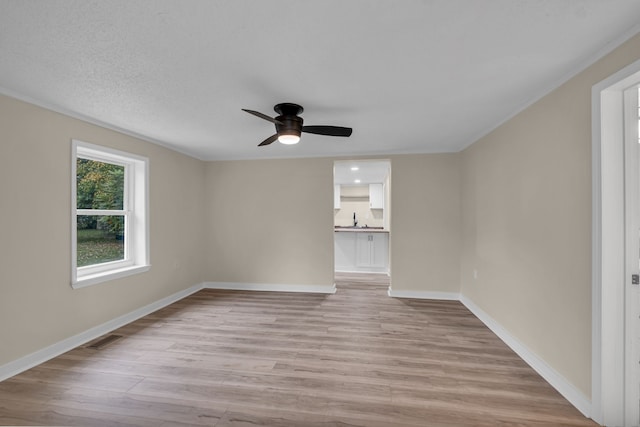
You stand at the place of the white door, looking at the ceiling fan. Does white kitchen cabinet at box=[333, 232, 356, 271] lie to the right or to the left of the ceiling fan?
right

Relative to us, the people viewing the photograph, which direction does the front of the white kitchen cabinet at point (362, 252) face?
facing the viewer

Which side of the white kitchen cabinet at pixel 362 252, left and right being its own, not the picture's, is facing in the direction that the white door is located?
front

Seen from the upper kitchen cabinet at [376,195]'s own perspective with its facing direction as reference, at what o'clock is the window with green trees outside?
The window with green trees outside is roughly at 1 o'clock from the upper kitchen cabinet.

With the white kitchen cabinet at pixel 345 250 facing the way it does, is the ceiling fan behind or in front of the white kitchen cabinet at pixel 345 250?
in front

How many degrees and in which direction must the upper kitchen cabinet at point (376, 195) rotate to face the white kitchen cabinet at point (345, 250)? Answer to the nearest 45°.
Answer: approximately 45° to its right

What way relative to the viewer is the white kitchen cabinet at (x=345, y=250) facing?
toward the camera

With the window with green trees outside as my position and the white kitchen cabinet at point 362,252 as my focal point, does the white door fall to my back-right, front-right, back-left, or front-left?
front-right

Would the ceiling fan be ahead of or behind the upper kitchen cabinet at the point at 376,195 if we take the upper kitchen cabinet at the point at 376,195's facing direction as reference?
ahead

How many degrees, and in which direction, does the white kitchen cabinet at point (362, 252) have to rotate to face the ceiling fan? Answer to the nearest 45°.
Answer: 0° — it already faces it

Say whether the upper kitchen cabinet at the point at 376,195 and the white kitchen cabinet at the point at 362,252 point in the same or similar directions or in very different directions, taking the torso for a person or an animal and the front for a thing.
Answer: same or similar directions

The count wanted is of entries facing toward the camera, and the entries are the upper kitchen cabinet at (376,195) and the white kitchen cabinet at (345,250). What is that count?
2

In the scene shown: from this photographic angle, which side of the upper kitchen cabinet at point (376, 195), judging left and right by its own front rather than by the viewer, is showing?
front

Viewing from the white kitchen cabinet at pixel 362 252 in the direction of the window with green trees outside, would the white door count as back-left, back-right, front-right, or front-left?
front-left
